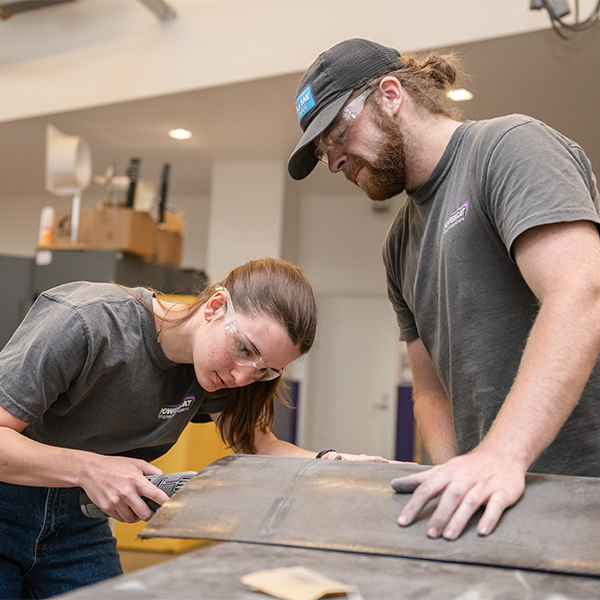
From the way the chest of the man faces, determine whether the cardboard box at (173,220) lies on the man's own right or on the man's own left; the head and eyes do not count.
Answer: on the man's own right

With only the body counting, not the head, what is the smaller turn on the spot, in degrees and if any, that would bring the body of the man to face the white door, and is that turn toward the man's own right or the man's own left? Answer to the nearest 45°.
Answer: approximately 135° to the man's own right

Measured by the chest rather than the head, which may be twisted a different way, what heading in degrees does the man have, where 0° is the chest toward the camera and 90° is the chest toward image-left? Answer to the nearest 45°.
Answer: approximately 45°

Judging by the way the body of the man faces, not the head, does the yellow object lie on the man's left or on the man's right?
on the man's right

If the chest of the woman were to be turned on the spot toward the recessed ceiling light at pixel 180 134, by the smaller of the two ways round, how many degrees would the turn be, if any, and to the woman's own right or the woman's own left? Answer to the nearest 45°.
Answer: approximately 135° to the woman's own left

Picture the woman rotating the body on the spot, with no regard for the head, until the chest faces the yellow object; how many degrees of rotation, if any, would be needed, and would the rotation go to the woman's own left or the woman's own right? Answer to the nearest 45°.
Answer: approximately 135° to the woman's own left

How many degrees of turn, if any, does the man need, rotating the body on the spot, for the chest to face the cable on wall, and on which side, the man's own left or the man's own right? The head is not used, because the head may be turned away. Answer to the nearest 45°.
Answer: approximately 135° to the man's own right
